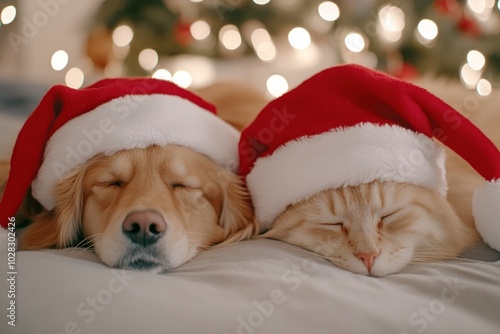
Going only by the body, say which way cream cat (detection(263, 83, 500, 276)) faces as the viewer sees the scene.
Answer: toward the camera
